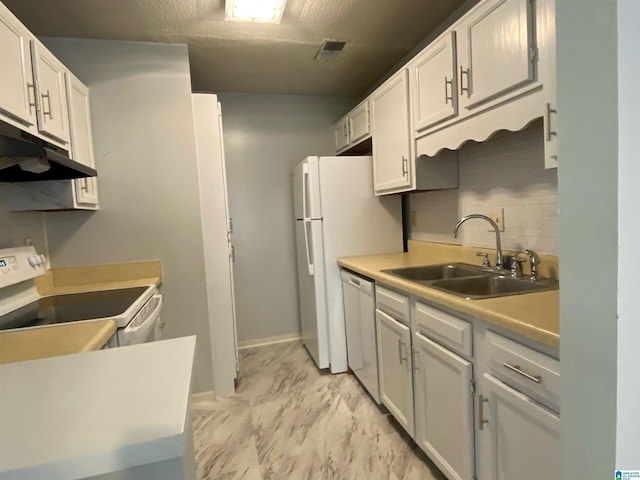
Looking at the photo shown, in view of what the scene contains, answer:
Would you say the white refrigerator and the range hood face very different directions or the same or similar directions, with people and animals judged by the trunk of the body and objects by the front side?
very different directions

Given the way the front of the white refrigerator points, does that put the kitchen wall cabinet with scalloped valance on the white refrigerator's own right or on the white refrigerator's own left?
on the white refrigerator's own left

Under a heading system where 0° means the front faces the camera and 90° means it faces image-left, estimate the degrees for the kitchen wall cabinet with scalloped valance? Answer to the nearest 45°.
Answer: approximately 45°

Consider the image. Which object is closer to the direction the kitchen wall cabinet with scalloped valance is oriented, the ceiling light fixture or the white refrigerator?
the ceiling light fixture

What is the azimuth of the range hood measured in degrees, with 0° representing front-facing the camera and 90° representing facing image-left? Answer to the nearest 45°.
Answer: approximately 315°
